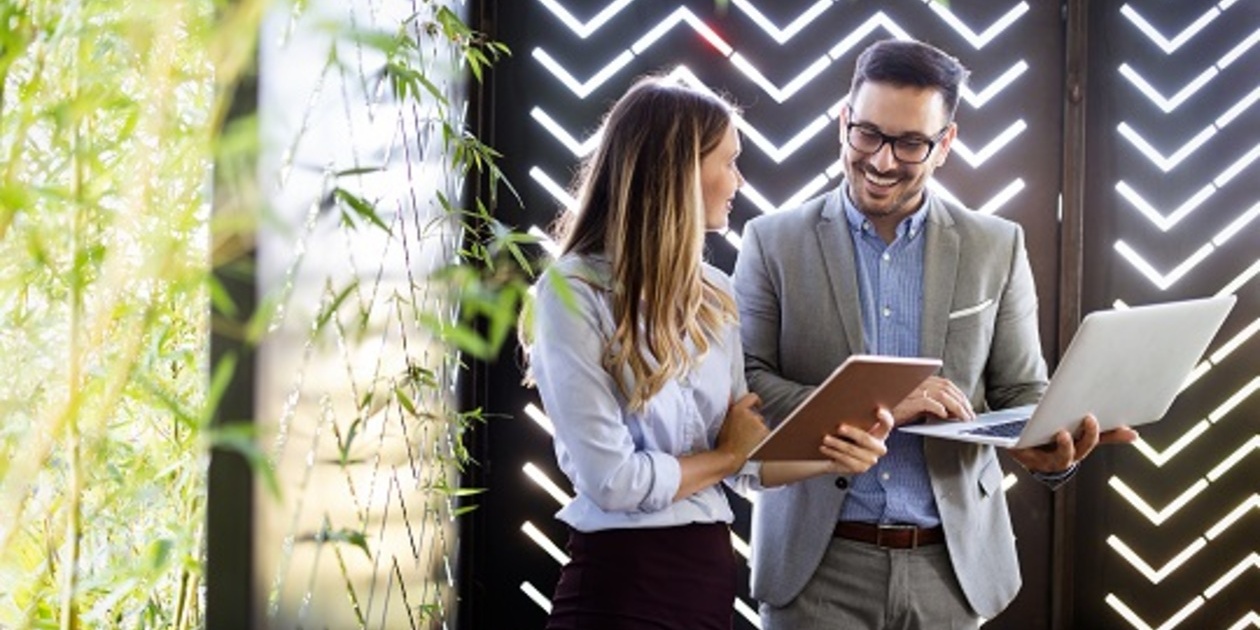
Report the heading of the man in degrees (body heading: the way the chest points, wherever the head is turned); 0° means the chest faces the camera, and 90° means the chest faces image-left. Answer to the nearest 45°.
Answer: approximately 0°

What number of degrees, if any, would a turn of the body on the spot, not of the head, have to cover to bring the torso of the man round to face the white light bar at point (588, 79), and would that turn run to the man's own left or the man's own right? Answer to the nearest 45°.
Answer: approximately 135° to the man's own right

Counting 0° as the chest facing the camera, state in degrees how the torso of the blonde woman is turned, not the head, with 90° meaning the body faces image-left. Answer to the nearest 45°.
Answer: approximately 315°

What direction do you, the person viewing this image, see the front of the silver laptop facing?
facing away from the viewer and to the left of the viewer

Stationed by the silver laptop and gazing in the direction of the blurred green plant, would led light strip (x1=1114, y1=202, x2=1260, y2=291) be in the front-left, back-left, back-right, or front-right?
back-right

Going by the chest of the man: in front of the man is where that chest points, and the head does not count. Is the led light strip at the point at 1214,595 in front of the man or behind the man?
behind

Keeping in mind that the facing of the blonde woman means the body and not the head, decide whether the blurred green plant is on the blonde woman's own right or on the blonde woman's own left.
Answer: on the blonde woman's own right

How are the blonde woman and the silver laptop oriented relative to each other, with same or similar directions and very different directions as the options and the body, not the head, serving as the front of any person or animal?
very different directions

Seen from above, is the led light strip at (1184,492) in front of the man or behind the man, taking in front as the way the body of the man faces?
behind

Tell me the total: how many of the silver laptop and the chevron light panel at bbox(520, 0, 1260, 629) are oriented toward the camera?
1

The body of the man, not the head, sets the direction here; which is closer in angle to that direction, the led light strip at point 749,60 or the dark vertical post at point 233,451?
the dark vertical post

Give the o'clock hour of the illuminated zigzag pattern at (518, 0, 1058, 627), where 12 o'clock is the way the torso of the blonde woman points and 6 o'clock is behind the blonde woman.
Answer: The illuminated zigzag pattern is roughly at 8 o'clock from the blonde woman.

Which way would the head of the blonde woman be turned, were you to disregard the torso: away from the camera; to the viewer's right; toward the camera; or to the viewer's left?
to the viewer's right

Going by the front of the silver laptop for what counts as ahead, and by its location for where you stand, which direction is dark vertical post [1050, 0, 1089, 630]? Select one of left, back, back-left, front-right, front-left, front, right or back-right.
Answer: front-right
